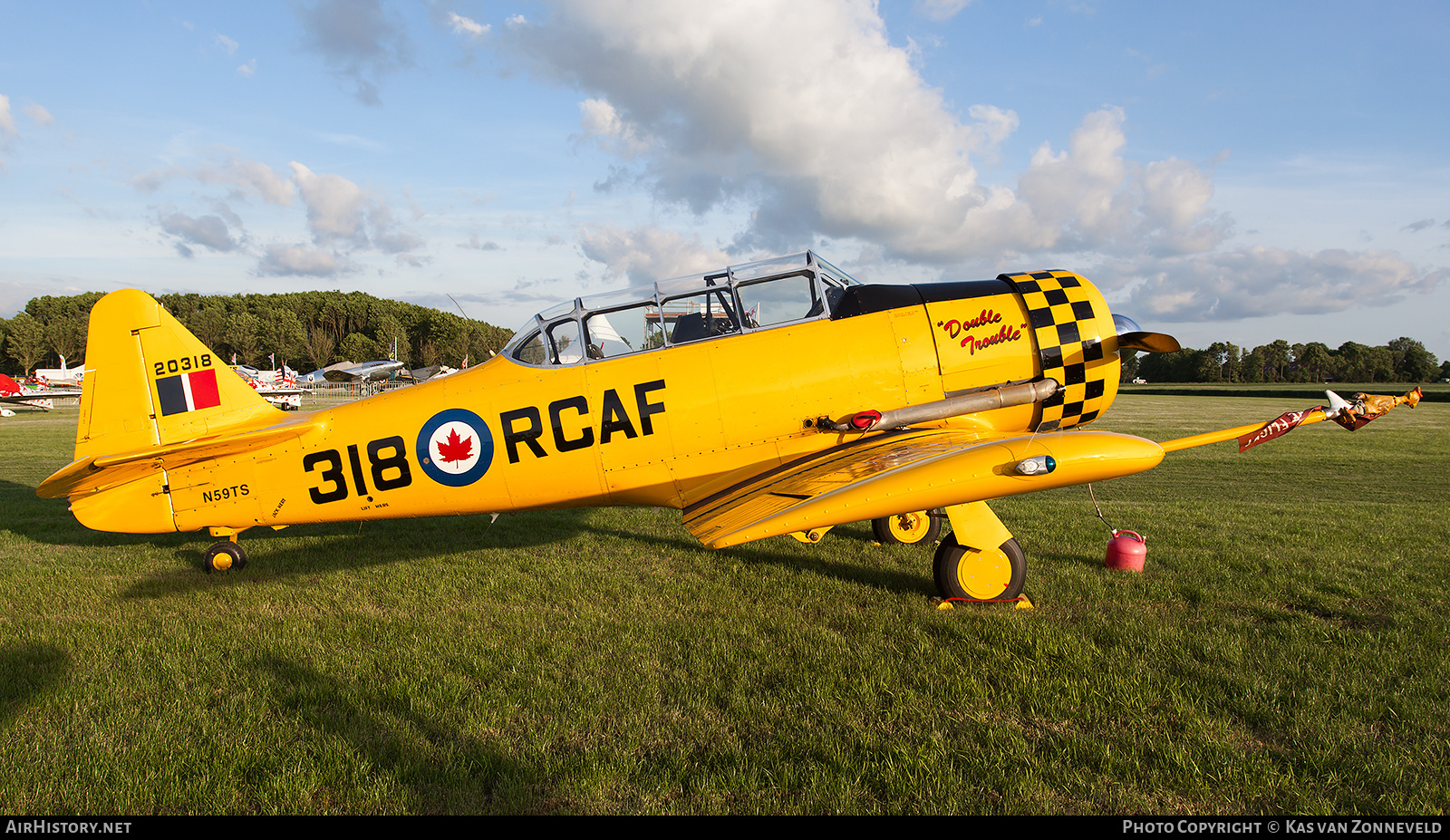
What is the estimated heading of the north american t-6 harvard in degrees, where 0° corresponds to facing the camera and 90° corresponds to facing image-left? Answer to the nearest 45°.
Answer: approximately 270°

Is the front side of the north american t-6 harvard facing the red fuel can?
yes
